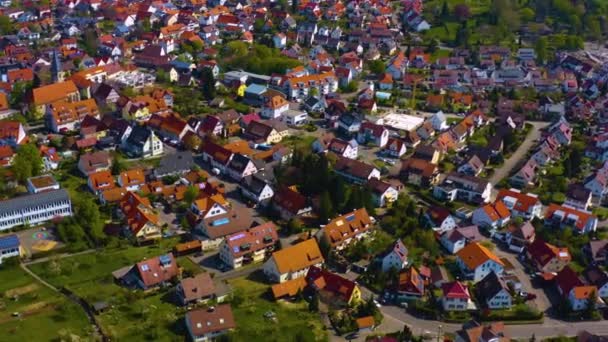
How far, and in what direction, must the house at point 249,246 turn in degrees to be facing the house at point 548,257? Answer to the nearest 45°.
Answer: approximately 45° to its left

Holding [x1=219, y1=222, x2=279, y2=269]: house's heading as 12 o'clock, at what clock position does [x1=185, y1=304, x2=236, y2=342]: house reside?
[x1=185, y1=304, x2=236, y2=342]: house is roughly at 2 o'clock from [x1=219, y1=222, x2=279, y2=269]: house.

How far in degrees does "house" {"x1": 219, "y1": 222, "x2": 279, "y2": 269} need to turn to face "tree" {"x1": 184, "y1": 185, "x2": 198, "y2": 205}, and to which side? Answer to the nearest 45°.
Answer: approximately 180°

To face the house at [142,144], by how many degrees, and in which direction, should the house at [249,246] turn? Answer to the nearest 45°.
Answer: approximately 180°

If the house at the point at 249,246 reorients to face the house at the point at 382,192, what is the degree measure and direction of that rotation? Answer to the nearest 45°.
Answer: approximately 90° to its left

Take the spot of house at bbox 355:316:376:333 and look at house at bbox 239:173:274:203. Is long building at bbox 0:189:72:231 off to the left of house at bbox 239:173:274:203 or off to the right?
left

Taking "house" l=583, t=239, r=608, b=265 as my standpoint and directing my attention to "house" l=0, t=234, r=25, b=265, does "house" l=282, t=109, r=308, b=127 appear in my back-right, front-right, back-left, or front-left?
front-right

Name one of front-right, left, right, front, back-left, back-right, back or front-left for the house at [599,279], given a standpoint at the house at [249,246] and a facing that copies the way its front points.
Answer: front-left

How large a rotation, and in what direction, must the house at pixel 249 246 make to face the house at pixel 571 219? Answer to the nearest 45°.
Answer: approximately 45° to its left

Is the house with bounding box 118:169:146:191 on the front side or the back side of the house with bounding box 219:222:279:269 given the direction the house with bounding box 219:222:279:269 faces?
on the back side

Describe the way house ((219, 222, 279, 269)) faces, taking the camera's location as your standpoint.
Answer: facing the viewer and to the right of the viewer

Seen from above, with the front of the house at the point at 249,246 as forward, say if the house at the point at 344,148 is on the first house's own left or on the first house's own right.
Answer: on the first house's own left

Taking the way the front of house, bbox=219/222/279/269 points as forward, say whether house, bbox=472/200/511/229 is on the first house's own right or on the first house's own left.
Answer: on the first house's own left

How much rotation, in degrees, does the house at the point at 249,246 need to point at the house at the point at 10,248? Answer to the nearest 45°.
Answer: approximately 135° to its right

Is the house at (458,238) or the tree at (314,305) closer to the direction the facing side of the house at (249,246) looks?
the tree

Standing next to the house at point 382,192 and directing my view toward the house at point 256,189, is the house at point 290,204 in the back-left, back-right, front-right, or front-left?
front-left

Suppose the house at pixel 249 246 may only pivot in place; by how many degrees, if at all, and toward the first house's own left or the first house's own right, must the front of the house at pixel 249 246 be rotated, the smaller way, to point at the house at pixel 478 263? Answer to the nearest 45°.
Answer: approximately 45° to the first house's own left
